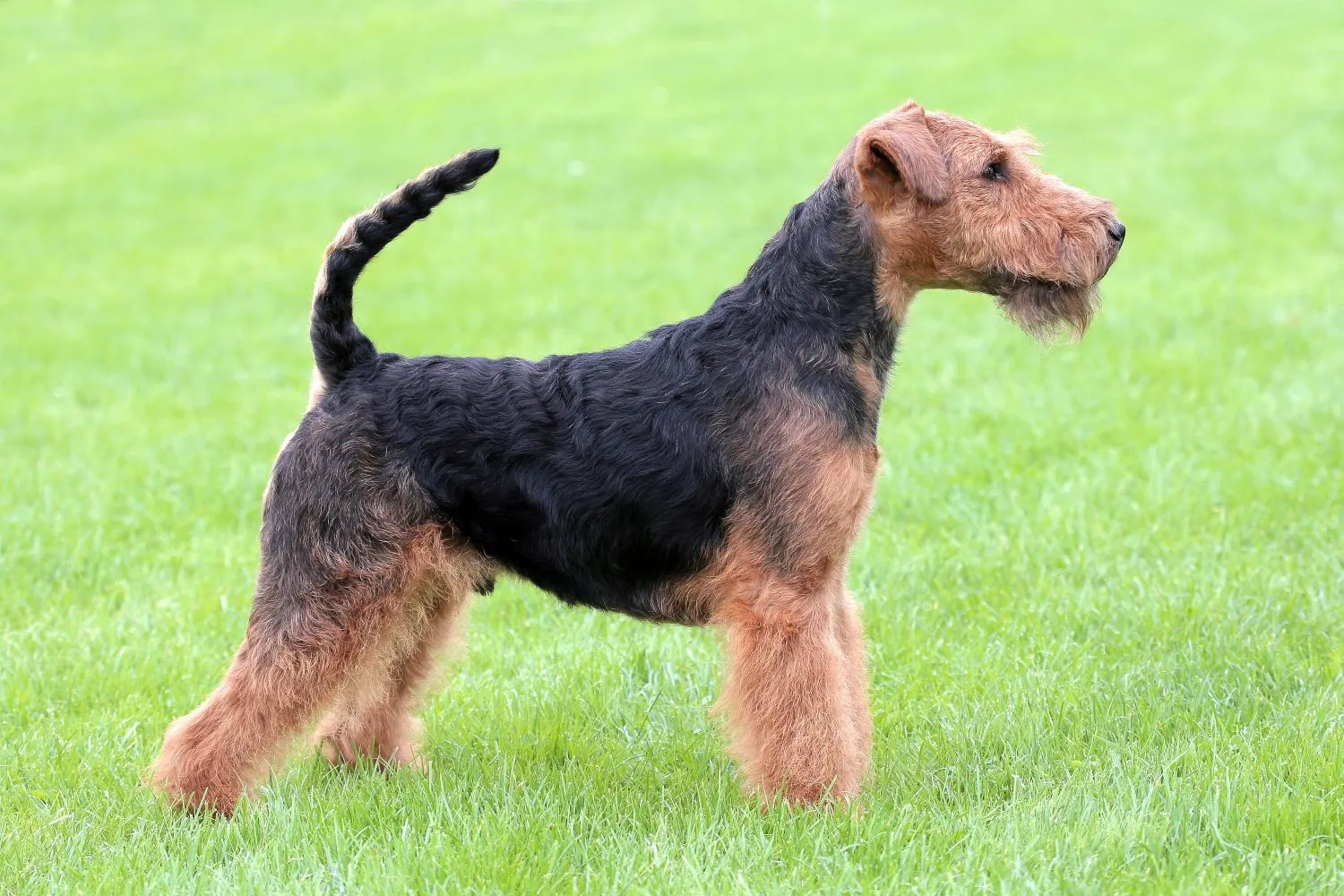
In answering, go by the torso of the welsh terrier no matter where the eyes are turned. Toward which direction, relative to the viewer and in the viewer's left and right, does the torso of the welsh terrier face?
facing to the right of the viewer
